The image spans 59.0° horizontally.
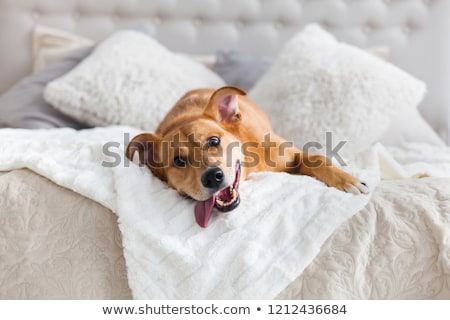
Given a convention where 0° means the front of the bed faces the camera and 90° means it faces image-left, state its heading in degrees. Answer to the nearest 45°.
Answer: approximately 0°
